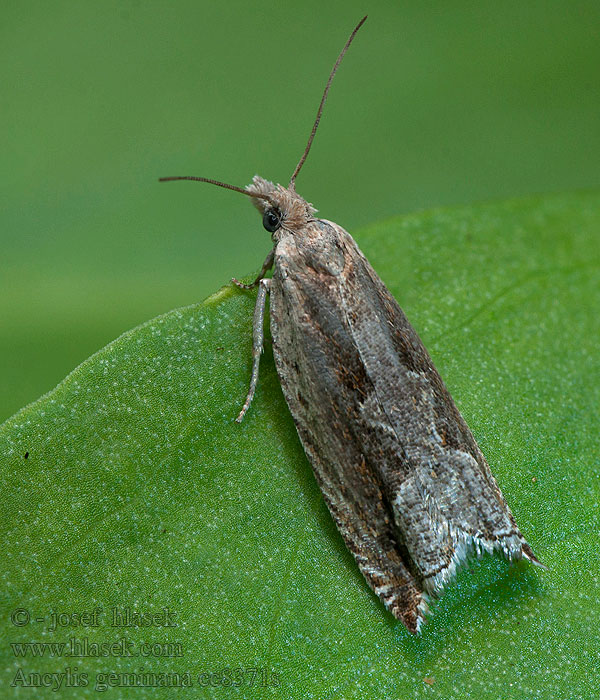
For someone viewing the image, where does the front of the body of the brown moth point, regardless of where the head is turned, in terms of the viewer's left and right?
facing away from the viewer and to the left of the viewer
